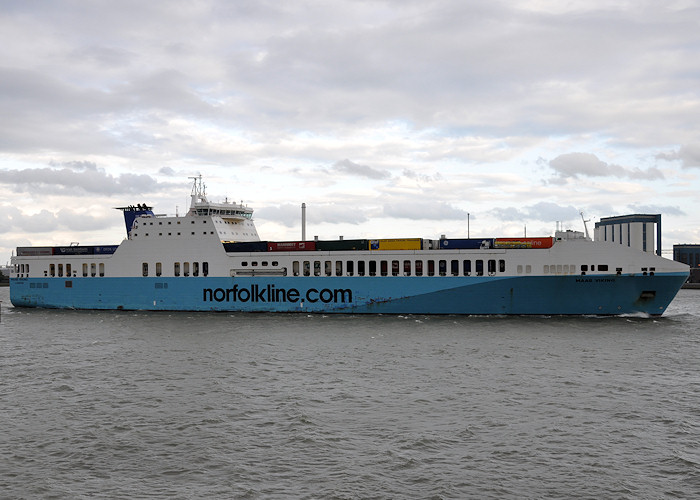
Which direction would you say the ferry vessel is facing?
to the viewer's right
